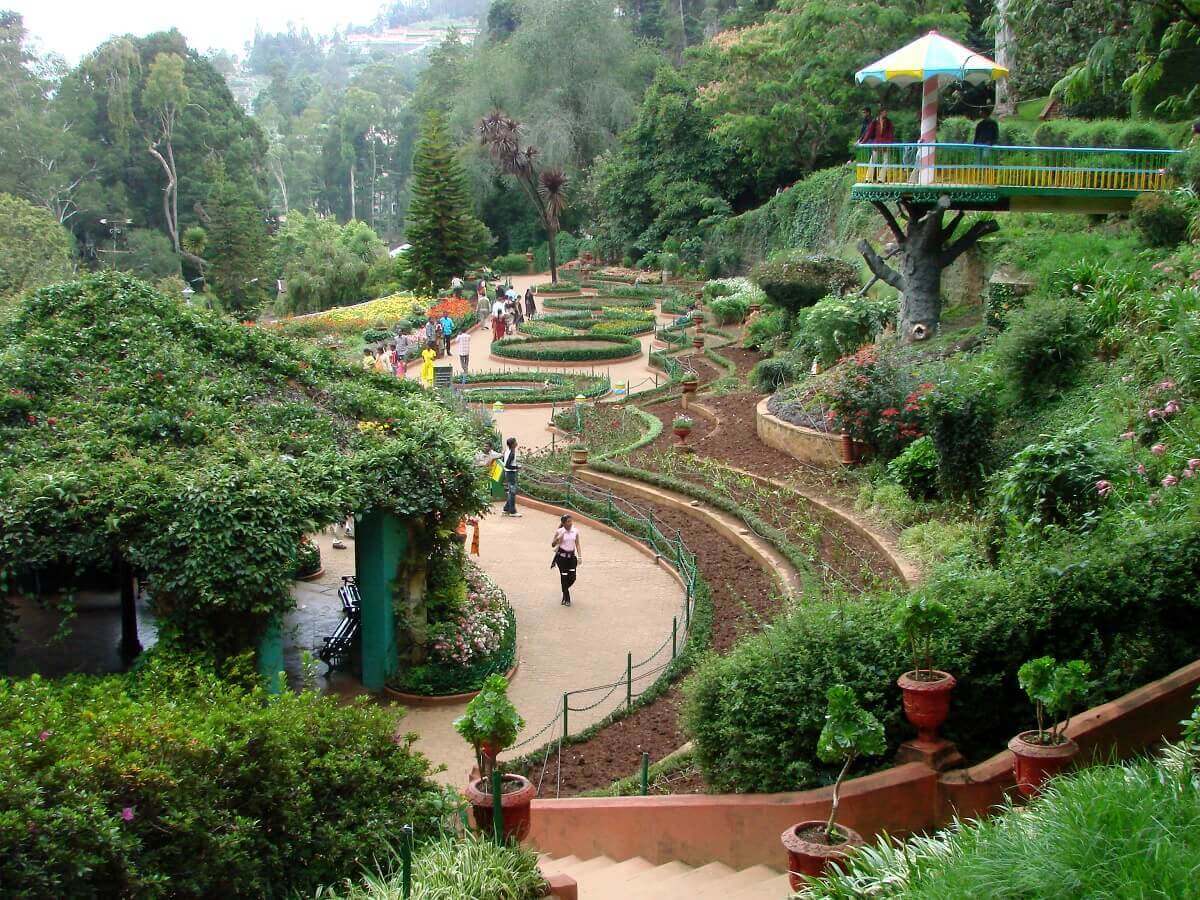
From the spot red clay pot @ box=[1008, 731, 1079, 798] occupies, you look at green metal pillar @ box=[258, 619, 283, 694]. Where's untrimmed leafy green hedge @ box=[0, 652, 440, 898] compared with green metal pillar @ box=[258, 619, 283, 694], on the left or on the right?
left

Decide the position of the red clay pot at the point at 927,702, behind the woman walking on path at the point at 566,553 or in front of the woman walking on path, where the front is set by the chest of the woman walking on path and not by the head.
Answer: in front

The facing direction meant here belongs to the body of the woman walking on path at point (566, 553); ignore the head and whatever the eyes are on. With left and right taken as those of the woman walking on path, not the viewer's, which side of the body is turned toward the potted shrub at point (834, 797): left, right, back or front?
front

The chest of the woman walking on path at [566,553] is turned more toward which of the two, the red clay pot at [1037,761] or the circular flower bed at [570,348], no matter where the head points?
the red clay pot

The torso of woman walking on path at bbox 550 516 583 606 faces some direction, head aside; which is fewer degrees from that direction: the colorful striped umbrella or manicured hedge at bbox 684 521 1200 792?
the manicured hedge

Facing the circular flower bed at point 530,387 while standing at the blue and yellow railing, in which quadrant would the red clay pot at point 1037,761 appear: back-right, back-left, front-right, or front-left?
back-left

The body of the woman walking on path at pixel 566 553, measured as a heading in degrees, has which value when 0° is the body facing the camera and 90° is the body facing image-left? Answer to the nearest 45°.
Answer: approximately 0°

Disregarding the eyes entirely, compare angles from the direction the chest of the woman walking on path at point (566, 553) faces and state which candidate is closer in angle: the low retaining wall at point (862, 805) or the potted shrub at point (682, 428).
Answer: the low retaining wall

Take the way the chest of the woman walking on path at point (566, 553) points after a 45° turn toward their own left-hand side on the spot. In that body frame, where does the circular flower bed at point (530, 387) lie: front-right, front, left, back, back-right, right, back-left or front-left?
back-left

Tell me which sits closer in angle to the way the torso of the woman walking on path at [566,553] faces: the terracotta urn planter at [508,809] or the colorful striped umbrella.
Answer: the terracotta urn planter

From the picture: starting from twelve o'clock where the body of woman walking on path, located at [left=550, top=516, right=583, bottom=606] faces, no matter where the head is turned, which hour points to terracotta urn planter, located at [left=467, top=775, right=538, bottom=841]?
The terracotta urn planter is roughly at 12 o'clock from the woman walking on path.

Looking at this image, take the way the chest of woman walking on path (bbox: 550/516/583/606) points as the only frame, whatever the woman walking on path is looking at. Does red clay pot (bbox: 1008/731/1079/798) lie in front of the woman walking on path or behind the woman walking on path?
in front

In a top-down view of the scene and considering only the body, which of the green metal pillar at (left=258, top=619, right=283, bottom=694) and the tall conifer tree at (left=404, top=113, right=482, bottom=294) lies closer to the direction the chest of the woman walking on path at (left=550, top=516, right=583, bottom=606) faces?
the green metal pillar

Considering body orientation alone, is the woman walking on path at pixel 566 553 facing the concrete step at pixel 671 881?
yes
